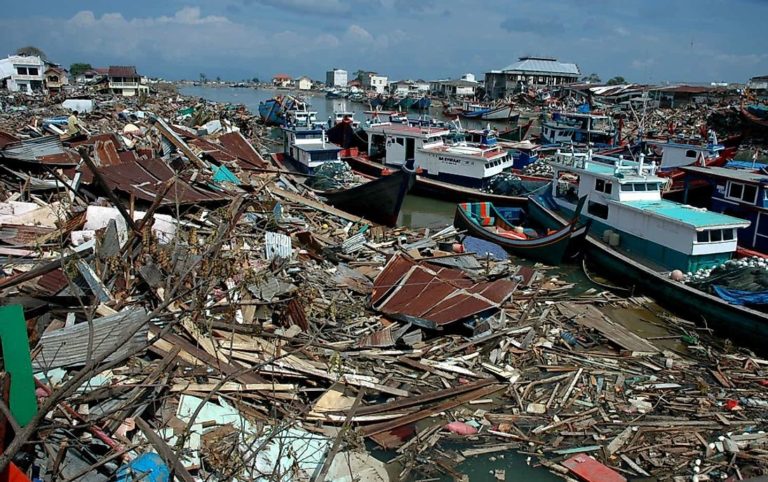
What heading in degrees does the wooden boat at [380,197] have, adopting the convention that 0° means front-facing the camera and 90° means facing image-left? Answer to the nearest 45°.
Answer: approximately 315°

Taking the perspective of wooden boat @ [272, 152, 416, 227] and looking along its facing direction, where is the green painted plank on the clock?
The green painted plank is roughly at 2 o'clock from the wooden boat.

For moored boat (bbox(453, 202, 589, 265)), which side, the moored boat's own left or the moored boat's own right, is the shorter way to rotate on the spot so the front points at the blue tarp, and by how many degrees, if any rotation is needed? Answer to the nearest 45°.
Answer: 0° — it already faces it

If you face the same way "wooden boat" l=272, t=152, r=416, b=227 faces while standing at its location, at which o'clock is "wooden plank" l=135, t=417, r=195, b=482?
The wooden plank is roughly at 2 o'clock from the wooden boat.

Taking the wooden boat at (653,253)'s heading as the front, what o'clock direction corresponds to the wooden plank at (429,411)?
The wooden plank is roughly at 2 o'clock from the wooden boat.
